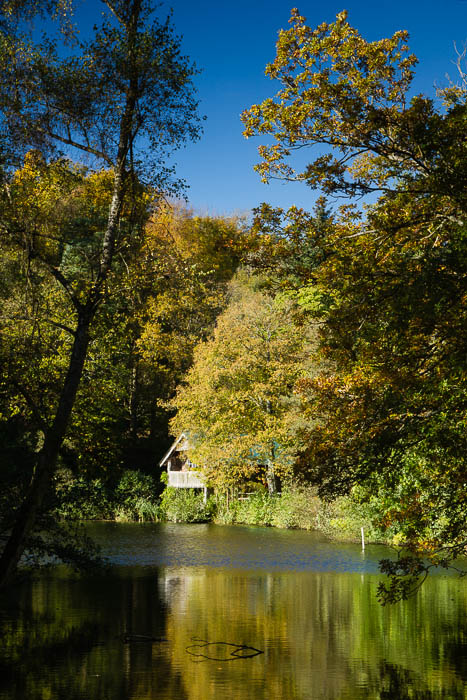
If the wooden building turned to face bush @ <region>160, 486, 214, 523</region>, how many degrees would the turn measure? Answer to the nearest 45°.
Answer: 0° — it already faces it

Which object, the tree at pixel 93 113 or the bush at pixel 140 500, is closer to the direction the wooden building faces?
the tree

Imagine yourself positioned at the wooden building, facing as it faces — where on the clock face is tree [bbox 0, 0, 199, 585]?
The tree is roughly at 12 o'clock from the wooden building.

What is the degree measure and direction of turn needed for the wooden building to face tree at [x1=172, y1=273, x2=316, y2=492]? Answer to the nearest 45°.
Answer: approximately 45° to its left

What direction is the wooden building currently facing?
toward the camera

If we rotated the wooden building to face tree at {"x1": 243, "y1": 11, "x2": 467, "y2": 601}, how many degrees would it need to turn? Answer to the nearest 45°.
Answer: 0° — it already faces it
